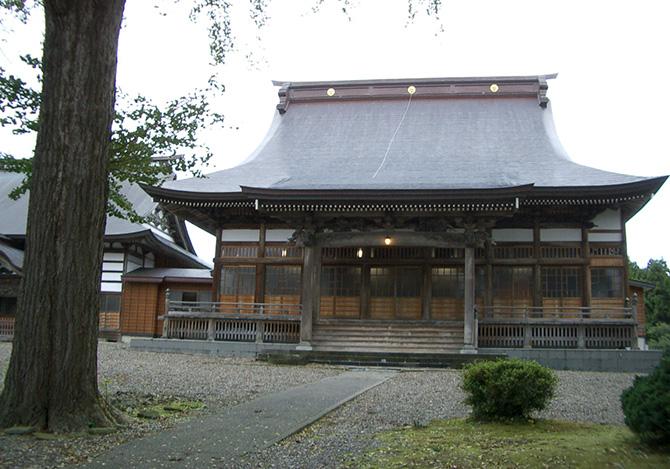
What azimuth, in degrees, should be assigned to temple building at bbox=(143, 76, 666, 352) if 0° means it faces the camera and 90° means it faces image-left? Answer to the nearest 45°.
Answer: approximately 0°

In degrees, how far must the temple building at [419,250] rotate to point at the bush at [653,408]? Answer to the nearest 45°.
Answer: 0° — it already faces it

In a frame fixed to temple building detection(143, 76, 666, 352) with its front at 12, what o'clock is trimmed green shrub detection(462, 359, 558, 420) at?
The trimmed green shrub is roughly at 12 o'clock from the temple building.
